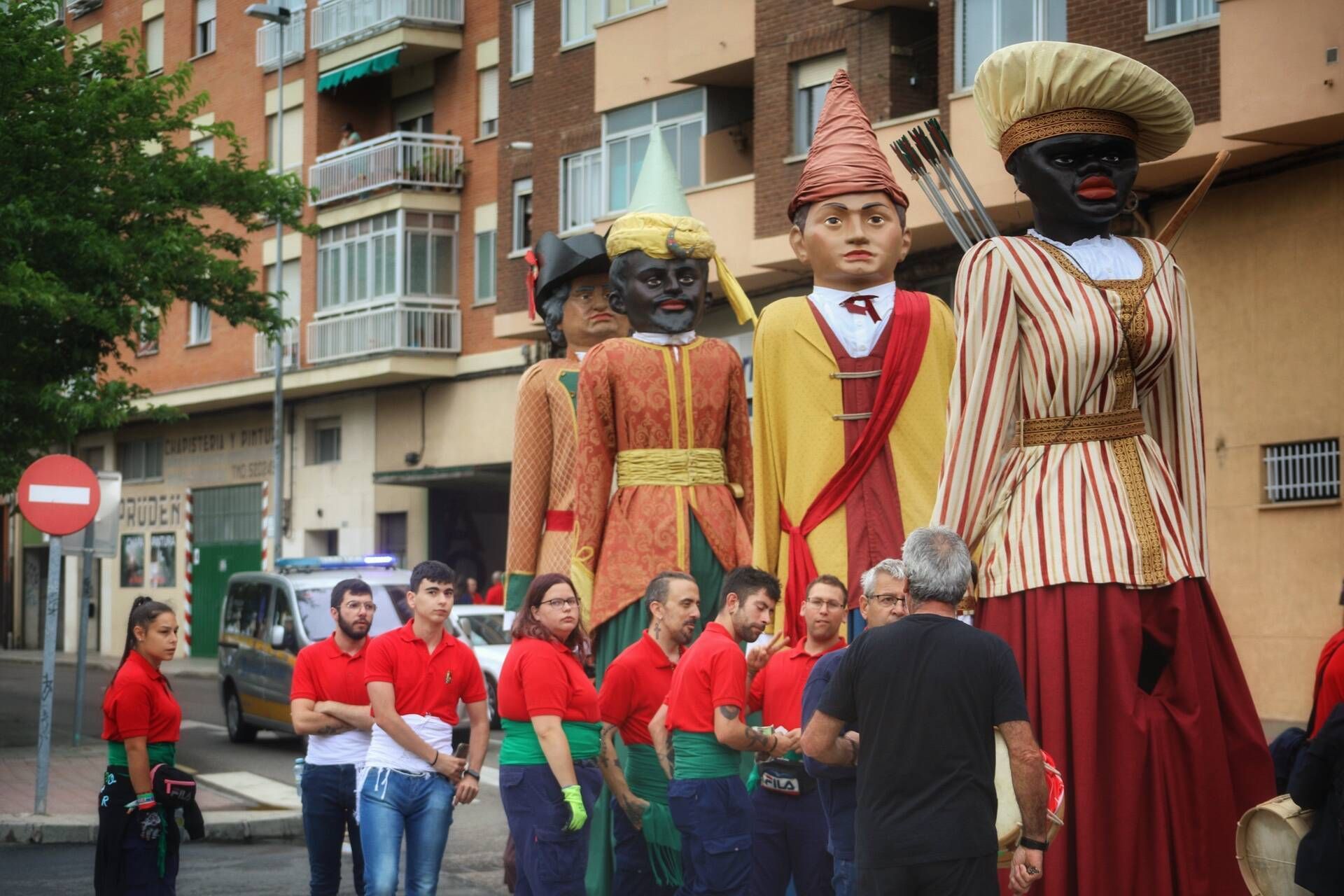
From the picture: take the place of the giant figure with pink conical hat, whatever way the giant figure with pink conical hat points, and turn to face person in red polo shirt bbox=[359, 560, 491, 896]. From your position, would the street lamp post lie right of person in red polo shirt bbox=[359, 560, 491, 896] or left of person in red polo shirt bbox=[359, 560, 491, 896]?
right

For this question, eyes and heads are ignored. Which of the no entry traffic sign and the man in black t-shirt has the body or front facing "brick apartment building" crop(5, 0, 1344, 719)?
the man in black t-shirt

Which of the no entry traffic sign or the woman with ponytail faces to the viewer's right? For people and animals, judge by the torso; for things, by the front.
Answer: the woman with ponytail

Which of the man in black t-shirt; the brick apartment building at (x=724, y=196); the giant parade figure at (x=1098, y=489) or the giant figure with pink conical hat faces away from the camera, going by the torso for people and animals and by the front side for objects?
the man in black t-shirt

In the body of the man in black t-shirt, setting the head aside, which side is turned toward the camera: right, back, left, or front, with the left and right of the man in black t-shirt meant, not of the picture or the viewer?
back
